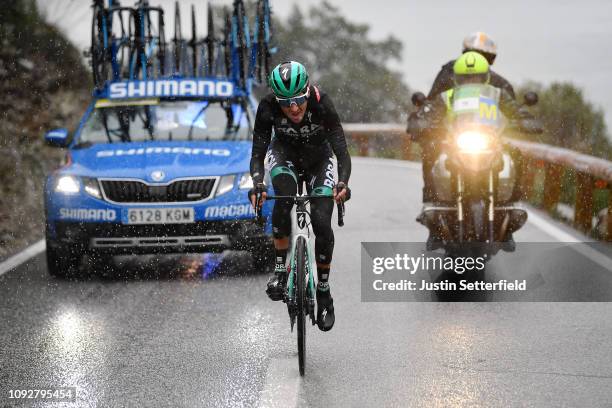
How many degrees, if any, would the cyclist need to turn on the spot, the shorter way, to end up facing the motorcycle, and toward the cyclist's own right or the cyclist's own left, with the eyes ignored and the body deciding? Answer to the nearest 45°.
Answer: approximately 135° to the cyclist's own left

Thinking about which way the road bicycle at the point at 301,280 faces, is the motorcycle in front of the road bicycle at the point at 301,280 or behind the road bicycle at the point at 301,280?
behind

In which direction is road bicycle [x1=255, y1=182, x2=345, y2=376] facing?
toward the camera

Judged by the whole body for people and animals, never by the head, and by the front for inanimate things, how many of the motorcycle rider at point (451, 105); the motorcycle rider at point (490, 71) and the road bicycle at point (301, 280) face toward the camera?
3

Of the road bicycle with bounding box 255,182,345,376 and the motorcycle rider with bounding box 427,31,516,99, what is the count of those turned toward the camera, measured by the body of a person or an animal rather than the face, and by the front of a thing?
2

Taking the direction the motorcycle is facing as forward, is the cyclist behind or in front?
in front

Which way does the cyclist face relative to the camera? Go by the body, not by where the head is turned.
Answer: toward the camera

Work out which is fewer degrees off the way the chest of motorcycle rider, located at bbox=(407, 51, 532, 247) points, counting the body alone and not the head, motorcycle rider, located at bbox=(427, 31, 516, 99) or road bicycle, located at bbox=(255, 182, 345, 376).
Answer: the road bicycle
